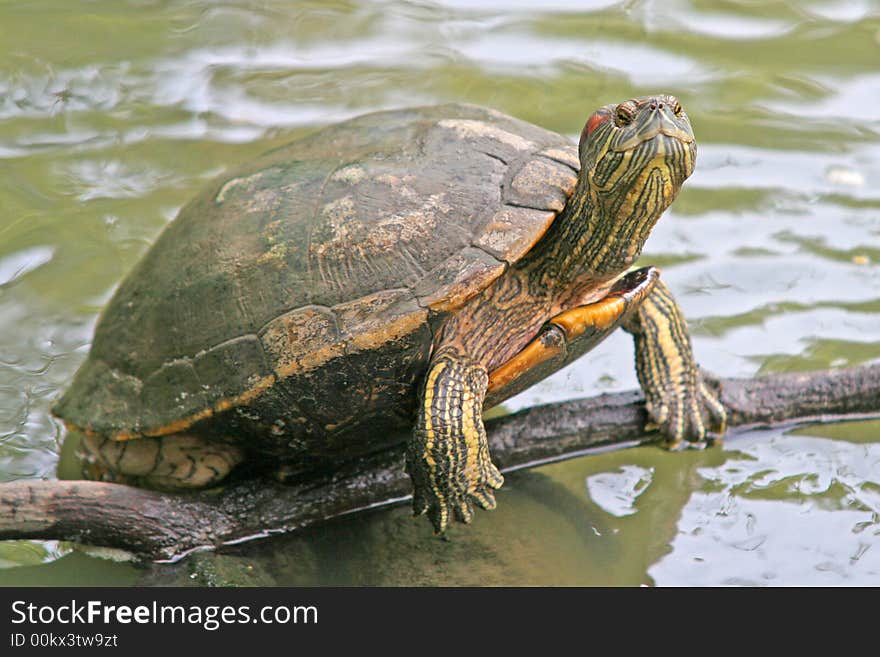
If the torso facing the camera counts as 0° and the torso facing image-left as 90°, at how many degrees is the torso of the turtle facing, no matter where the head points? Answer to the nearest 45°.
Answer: approximately 315°
